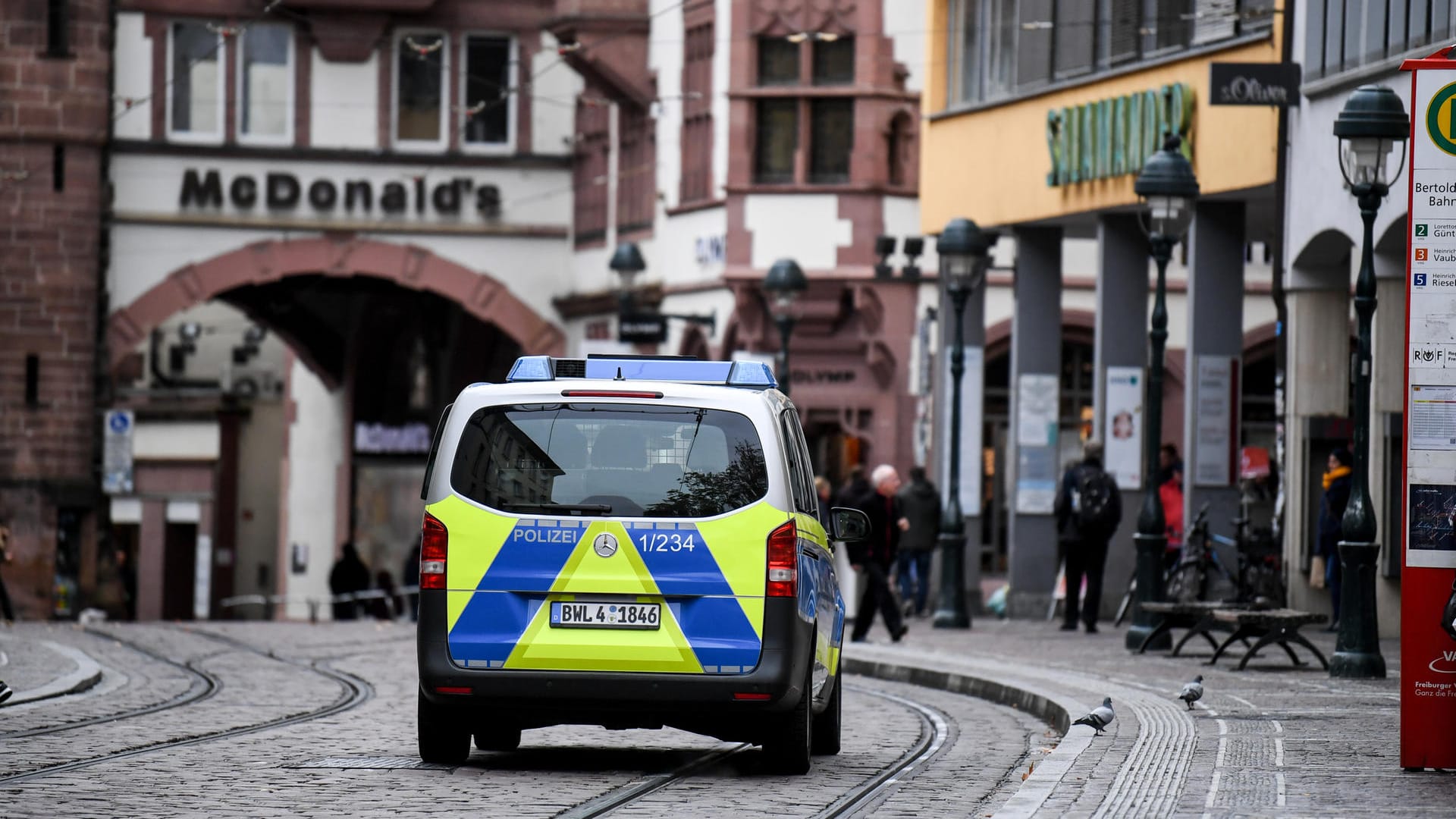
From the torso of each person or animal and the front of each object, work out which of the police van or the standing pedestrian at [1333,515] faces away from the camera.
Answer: the police van

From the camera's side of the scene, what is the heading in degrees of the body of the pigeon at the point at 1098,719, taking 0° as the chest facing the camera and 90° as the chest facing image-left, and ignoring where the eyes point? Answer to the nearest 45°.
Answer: approximately 270°

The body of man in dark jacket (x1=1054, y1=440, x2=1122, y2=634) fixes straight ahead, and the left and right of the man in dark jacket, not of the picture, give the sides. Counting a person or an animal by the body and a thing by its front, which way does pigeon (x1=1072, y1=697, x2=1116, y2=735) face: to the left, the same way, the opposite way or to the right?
to the right

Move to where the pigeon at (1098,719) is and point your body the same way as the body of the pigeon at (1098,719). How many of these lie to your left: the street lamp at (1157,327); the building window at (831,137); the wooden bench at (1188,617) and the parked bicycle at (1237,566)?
4

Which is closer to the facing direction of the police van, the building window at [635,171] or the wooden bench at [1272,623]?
the building window

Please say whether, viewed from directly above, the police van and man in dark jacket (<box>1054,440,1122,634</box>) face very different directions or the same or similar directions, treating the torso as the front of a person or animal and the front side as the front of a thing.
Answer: same or similar directions

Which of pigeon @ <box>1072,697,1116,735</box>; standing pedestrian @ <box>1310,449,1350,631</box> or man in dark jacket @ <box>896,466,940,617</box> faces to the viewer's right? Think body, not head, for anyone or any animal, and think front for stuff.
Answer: the pigeon

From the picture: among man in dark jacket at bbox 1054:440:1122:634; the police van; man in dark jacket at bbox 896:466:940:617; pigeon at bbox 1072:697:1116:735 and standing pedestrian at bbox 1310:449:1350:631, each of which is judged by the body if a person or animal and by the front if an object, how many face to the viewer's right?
1

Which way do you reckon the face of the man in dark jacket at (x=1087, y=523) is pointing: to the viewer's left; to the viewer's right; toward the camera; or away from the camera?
away from the camera

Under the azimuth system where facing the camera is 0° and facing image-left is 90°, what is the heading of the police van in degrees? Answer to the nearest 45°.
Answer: approximately 180°
